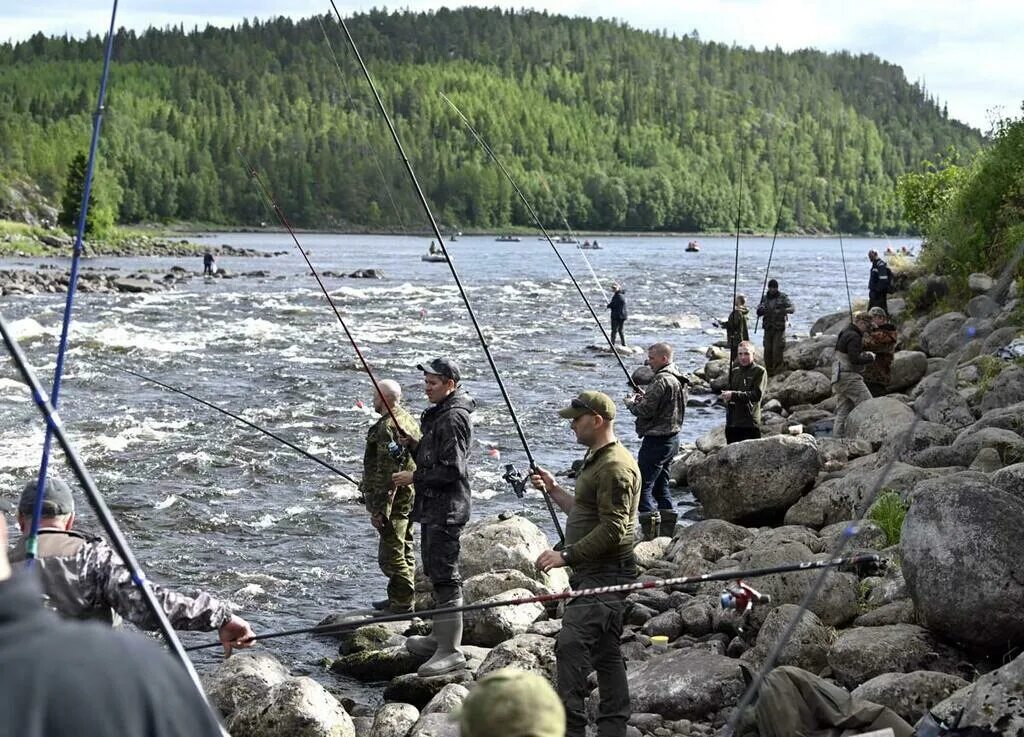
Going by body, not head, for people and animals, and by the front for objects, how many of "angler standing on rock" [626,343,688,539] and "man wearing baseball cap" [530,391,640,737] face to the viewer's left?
2

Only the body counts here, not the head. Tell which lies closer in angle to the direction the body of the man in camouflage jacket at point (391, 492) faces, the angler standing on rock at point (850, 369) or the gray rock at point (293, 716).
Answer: the gray rock

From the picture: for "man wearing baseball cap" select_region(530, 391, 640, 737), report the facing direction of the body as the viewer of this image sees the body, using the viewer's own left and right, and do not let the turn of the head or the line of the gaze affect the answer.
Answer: facing to the left of the viewer

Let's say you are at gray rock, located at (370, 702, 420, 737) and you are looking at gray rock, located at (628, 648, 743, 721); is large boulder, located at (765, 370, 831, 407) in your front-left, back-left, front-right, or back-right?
front-left

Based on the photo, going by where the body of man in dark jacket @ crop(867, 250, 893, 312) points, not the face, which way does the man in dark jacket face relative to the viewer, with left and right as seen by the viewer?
facing the viewer and to the left of the viewer

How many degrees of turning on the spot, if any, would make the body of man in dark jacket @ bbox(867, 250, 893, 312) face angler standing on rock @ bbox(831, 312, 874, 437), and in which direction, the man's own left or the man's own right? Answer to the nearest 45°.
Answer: approximately 45° to the man's own left

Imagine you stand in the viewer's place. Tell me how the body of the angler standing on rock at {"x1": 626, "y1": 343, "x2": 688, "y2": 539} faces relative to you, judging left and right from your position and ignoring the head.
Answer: facing to the left of the viewer

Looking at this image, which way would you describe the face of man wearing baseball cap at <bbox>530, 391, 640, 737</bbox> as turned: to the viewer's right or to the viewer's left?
to the viewer's left

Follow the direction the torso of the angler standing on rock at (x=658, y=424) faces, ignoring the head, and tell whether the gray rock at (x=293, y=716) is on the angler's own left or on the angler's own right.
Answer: on the angler's own left

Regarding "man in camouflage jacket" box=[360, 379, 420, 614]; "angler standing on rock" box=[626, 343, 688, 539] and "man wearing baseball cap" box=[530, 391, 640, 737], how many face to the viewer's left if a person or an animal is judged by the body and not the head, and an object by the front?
3

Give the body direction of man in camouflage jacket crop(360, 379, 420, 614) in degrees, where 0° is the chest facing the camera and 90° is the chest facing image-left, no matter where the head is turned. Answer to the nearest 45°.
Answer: approximately 90°

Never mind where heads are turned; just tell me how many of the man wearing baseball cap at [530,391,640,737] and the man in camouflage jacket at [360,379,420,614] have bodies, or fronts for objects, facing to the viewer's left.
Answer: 2

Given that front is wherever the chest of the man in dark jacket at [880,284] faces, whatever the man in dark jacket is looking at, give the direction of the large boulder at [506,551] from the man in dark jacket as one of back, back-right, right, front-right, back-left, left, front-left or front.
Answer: front-left

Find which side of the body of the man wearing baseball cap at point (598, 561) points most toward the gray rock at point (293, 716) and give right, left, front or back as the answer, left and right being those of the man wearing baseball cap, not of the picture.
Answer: front

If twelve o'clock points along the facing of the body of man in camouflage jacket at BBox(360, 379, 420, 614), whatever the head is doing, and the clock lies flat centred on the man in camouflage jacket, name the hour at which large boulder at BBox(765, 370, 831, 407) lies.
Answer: The large boulder is roughly at 4 o'clock from the man in camouflage jacket.

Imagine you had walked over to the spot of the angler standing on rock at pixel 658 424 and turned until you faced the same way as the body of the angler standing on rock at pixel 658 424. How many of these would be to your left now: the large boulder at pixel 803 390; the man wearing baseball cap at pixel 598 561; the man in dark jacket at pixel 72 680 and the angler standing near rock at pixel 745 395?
2

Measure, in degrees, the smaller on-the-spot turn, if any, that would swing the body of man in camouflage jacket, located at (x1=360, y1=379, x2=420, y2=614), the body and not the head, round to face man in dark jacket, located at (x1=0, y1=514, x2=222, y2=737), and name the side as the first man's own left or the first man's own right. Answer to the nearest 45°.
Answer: approximately 90° to the first man's own left
